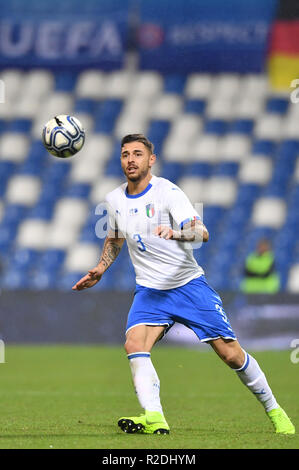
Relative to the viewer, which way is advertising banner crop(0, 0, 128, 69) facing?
toward the camera

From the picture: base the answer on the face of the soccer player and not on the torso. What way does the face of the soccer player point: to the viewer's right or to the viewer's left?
to the viewer's left

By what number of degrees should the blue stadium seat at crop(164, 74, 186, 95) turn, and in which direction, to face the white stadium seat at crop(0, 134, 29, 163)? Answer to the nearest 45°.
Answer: approximately 90° to its right

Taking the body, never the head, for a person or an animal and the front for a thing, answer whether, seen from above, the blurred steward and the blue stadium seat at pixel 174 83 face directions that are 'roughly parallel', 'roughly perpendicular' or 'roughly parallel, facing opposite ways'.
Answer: roughly parallel

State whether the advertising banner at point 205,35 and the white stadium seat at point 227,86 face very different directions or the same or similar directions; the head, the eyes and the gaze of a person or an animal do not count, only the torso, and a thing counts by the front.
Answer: same or similar directions

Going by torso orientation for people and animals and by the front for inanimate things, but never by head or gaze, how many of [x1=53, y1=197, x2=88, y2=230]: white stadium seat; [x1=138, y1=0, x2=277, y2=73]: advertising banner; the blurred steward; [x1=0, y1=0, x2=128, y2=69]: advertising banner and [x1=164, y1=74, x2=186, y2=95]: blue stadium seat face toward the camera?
5

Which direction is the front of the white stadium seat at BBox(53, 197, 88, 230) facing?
toward the camera

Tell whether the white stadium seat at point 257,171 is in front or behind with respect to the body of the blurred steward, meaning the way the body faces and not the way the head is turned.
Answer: behind

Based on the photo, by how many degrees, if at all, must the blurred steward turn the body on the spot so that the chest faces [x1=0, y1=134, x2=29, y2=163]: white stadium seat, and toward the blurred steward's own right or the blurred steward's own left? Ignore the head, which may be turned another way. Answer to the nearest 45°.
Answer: approximately 135° to the blurred steward's own right

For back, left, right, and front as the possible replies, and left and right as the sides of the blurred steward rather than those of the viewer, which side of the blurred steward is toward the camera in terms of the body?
front

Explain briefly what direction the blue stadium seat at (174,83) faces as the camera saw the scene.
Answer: facing the viewer
